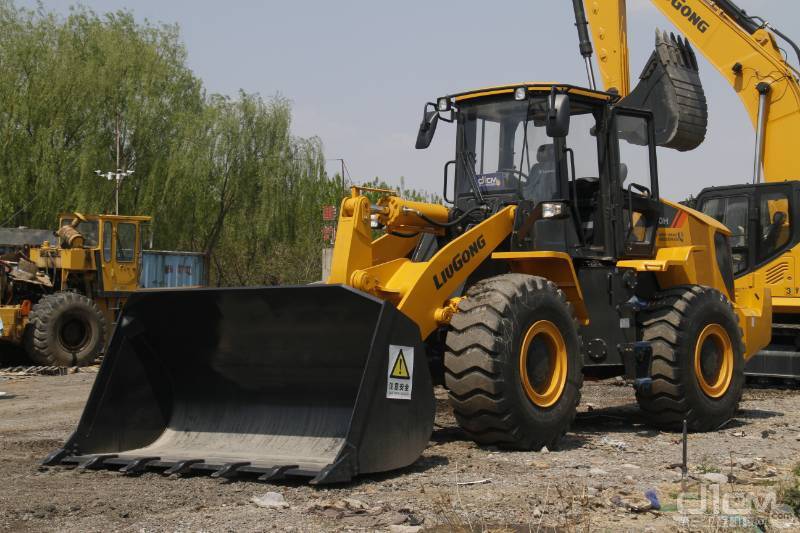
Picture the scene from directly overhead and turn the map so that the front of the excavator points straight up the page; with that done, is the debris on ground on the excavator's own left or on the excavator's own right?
on the excavator's own left

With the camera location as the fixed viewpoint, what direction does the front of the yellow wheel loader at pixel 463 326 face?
facing the viewer and to the left of the viewer

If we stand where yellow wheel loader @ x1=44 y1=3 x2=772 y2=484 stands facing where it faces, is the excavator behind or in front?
behind

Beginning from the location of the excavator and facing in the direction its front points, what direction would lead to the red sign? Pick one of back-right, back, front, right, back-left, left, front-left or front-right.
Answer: front-right

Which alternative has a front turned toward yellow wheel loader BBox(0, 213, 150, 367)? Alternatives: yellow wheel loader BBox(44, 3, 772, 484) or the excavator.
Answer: the excavator

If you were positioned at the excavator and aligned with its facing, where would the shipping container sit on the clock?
The shipping container is roughly at 1 o'clock from the excavator.

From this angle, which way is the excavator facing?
to the viewer's left

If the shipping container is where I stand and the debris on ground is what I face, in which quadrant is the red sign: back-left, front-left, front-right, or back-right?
back-left

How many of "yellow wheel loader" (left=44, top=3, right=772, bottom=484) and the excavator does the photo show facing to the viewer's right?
0

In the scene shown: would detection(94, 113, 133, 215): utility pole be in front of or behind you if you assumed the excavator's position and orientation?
in front
